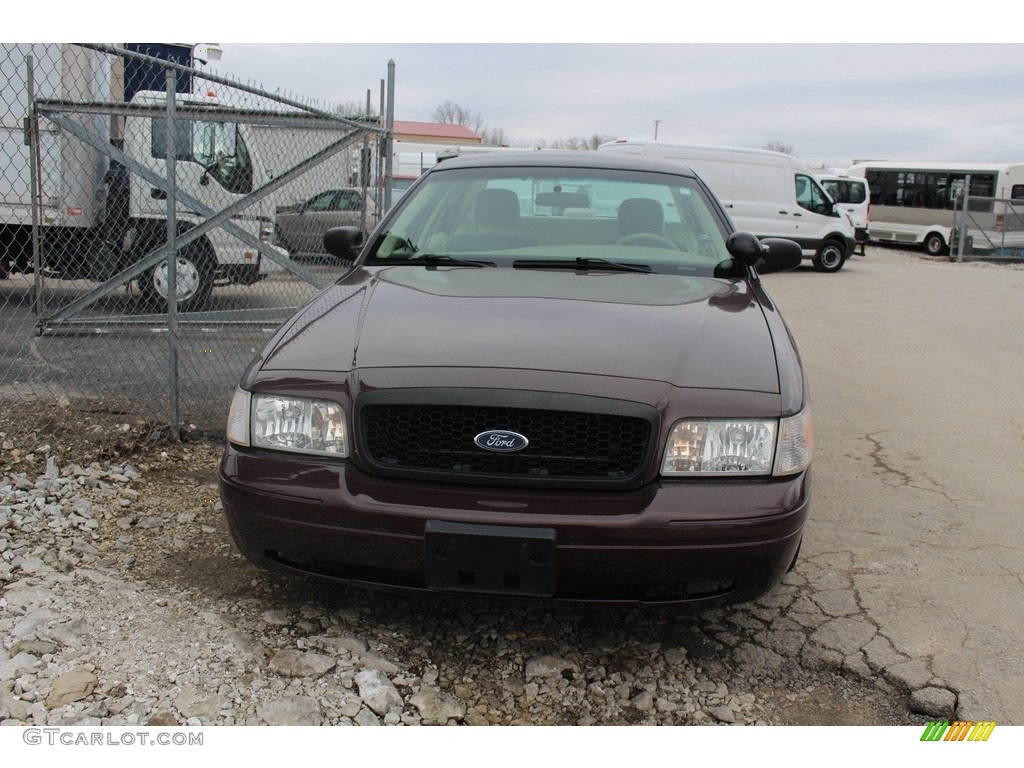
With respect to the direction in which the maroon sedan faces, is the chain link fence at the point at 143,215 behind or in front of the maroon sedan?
behind

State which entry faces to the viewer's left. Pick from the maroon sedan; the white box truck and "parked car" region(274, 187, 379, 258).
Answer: the parked car

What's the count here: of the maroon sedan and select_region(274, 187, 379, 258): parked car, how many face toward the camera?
1

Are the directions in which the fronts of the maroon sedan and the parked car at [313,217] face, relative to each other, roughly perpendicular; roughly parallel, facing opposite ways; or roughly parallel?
roughly perpendicular

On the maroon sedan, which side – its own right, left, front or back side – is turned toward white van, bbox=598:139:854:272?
back

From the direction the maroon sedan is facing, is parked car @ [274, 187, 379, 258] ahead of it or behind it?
behind

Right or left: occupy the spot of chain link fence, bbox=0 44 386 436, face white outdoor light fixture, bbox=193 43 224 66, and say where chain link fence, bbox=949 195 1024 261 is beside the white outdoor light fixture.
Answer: right

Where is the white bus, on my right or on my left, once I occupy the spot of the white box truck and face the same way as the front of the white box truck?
on my left

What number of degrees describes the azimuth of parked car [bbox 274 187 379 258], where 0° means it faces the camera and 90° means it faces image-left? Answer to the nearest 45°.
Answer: approximately 90°

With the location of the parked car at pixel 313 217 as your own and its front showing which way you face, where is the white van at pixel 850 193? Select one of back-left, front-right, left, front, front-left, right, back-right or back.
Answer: back-right

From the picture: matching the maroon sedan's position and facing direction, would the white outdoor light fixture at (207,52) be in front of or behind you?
behind

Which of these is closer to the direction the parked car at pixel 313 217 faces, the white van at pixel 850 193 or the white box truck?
the white box truck
